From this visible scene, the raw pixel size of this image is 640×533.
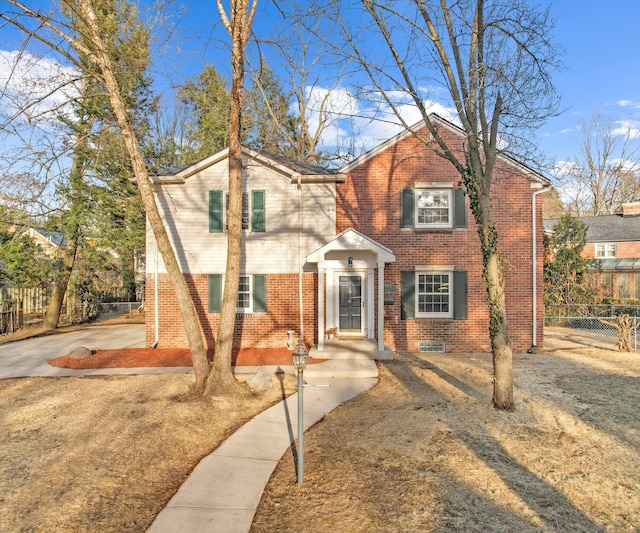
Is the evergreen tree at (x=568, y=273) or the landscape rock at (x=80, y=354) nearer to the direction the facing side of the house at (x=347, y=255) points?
the landscape rock

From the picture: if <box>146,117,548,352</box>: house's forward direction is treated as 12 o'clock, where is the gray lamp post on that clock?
The gray lamp post is roughly at 12 o'clock from the house.

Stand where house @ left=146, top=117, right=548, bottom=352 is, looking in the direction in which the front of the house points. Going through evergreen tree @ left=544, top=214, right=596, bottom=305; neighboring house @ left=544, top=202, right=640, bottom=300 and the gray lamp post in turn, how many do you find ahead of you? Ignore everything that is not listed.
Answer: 1

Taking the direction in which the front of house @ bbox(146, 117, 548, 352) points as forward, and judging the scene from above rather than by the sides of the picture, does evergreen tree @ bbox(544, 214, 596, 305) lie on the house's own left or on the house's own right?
on the house's own left

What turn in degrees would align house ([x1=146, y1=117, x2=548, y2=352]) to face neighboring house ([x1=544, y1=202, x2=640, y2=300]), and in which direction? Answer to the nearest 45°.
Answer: approximately 135° to its left

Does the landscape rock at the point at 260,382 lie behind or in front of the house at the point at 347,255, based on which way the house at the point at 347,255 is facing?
in front

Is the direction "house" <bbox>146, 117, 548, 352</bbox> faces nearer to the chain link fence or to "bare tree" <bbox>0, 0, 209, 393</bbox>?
the bare tree

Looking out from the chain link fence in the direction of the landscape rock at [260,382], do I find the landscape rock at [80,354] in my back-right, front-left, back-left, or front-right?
front-right

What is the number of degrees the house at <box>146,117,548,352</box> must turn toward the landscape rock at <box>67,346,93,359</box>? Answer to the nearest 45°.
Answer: approximately 90° to its right

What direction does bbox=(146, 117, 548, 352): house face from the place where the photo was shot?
facing the viewer

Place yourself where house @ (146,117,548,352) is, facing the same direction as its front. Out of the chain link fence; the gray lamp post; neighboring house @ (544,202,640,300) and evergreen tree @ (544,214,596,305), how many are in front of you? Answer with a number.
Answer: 1

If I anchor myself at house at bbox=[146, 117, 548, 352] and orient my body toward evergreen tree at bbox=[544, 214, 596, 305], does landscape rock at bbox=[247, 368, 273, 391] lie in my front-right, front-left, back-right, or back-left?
back-right

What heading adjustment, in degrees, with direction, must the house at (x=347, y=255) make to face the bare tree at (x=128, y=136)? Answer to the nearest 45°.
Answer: approximately 45° to its right
